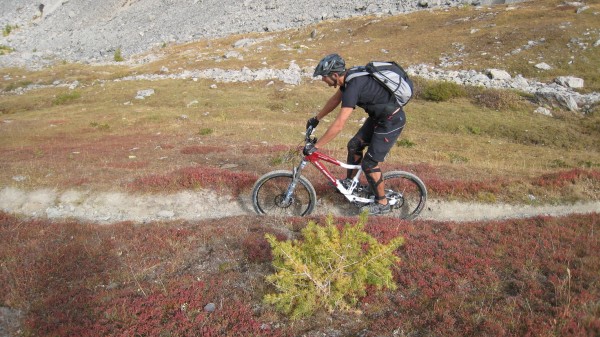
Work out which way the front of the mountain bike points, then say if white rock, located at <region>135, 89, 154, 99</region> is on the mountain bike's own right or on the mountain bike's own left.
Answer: on the mountain bike's own right

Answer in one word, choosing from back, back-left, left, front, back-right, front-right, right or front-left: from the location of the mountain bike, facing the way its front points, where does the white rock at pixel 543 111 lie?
back-right

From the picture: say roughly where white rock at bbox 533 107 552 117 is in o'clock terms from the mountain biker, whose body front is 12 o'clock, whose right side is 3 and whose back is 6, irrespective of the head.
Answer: The white rock is roughly at 4 o'clock from the mountain biker.

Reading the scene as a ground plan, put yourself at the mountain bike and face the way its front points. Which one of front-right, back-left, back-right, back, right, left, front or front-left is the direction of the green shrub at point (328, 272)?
left

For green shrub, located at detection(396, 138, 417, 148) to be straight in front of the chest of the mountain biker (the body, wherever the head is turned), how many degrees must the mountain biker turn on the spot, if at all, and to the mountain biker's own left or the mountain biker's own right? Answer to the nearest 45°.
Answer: approximately 90° to the mountain biker's own right

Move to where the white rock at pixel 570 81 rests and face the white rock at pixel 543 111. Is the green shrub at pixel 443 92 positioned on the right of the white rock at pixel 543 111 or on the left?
right

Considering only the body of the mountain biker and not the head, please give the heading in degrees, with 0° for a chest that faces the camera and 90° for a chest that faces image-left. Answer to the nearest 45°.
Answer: approximately 90°

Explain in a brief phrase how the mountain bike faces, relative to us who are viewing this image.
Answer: facing to the left of the viewer
